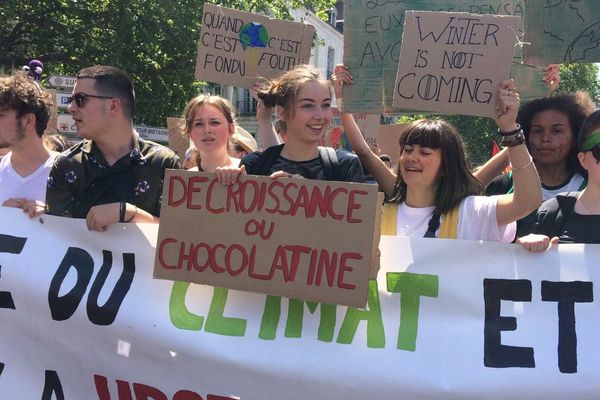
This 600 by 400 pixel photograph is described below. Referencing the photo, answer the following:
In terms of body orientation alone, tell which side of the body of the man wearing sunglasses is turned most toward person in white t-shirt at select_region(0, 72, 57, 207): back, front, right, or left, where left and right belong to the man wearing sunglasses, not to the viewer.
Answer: right

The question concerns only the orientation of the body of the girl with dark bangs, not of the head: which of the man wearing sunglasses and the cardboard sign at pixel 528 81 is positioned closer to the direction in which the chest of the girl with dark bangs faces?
the man wearing sunglasses

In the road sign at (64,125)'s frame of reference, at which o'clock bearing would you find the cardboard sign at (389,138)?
The cardboard sign is roughly at 11 o'clock from the road sign.

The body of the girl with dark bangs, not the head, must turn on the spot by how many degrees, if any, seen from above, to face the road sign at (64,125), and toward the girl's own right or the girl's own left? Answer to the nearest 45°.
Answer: approximately 90° to the girl's own right

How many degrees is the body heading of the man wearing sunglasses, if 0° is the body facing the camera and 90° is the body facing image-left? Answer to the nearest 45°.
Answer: approximately 45°

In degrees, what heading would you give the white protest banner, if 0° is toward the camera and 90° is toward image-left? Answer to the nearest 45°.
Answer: approximately 0°

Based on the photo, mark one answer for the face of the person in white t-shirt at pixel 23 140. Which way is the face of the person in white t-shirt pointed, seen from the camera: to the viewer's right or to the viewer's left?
to the viewer's left

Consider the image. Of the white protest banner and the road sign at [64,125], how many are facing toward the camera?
2

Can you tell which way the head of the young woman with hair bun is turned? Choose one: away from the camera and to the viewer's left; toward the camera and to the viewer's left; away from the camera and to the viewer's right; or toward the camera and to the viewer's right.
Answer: toward the camera and to the viewer's right
